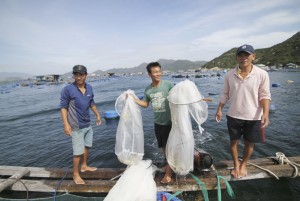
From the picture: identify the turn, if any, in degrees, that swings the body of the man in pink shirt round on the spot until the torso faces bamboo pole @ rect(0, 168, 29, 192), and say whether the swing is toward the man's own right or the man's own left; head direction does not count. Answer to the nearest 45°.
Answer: approximately 90° to the man's own right

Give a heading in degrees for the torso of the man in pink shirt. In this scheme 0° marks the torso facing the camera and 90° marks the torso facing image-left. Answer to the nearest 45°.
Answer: approximately 0°

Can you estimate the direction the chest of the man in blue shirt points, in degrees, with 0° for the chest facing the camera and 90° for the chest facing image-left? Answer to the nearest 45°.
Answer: approximately 315°

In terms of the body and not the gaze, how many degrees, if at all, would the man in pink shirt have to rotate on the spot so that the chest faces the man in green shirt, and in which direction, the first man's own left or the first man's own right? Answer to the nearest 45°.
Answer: approximately 90° to the first man's own right

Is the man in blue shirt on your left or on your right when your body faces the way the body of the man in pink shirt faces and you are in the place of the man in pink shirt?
on your right

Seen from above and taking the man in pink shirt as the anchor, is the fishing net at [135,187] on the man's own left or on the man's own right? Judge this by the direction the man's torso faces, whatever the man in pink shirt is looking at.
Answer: on the man's own right

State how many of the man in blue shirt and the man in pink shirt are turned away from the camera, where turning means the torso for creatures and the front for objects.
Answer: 0

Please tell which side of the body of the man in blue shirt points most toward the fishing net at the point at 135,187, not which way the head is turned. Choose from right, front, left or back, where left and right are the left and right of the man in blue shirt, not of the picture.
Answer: front
